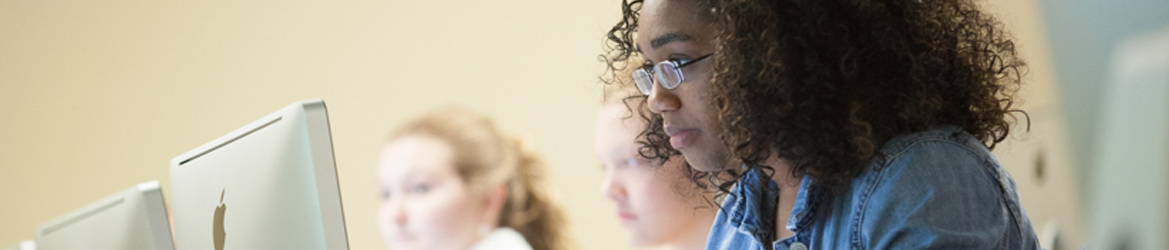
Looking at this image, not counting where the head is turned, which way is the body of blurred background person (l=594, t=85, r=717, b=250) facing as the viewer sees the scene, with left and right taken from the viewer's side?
facing the viewer and to the left of the viewer

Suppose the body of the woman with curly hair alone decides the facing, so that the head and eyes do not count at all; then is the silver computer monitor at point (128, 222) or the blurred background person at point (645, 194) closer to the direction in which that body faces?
the silver computer monitor

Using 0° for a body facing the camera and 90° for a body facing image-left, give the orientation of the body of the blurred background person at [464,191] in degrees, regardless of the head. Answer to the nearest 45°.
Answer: approximately 45°

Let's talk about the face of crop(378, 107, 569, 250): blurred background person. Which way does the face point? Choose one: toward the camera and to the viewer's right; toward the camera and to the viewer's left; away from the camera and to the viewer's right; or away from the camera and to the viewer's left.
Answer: toward the camera and to the viewer's left

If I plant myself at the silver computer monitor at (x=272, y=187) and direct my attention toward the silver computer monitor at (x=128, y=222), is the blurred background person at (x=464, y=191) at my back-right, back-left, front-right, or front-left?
front-right

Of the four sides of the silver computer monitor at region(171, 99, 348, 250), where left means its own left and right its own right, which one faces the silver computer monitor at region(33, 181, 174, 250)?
left

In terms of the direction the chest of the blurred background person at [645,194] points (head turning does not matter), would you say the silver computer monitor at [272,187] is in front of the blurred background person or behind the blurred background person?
in front

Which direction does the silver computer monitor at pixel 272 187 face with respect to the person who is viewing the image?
facing away from the viewer and to the right of the viewer

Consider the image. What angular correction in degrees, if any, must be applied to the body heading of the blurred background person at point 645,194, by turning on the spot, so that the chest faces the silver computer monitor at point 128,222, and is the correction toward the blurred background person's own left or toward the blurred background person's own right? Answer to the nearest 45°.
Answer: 0° — they already face it

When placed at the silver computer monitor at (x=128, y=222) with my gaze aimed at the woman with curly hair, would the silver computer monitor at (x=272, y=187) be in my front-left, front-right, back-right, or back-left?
front-right

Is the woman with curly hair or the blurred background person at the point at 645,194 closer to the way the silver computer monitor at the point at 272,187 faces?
the blurred background person

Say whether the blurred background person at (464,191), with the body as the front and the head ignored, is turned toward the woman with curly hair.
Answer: no

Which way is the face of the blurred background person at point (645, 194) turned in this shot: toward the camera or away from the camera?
toward the camera
